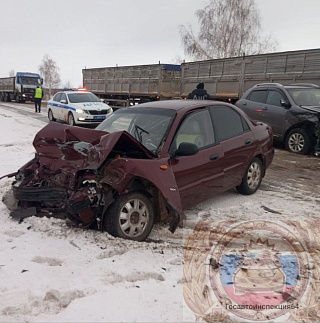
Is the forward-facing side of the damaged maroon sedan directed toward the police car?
no

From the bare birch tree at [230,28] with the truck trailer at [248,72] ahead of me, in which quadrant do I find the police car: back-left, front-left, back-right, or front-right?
front-right

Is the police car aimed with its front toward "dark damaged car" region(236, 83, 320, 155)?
yes

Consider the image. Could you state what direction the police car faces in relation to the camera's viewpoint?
facing the viewer and to the right of the viewer

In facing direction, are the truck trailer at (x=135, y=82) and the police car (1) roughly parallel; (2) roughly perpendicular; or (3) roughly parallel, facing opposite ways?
roughly parallel

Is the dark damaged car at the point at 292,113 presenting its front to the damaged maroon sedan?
no

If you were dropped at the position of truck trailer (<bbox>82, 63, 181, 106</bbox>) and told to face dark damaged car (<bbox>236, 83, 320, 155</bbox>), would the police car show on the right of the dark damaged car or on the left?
right

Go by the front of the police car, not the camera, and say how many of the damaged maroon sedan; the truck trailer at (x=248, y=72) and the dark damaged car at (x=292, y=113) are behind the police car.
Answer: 0

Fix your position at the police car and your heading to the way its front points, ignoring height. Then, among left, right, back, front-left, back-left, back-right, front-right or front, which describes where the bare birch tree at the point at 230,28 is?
left

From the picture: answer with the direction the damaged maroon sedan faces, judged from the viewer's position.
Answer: facing the viewer and to the left of the viewer

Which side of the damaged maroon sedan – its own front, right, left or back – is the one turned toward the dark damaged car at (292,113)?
back

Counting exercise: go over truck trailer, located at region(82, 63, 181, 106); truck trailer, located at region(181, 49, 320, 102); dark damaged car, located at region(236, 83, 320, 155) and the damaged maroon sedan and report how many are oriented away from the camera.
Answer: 0

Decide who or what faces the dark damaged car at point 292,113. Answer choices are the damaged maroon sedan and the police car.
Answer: the police car

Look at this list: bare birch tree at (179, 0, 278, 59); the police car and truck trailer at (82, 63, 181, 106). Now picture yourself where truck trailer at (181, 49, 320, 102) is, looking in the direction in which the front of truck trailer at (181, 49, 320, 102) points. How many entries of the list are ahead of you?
0

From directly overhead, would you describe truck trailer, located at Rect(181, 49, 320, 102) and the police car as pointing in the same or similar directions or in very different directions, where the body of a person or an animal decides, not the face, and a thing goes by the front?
same or similar directions

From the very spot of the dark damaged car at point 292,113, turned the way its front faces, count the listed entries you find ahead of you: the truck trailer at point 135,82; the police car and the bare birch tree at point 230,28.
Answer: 0

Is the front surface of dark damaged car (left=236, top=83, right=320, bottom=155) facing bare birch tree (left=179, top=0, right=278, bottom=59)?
no
